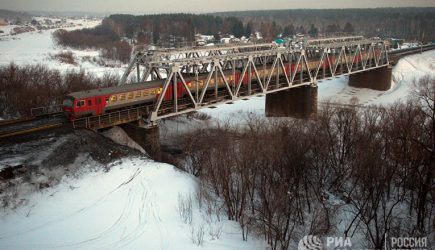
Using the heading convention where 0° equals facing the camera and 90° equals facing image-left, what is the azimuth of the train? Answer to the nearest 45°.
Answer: approximately 45°

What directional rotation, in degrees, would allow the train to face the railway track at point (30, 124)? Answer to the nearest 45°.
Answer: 0° — it already faces it
